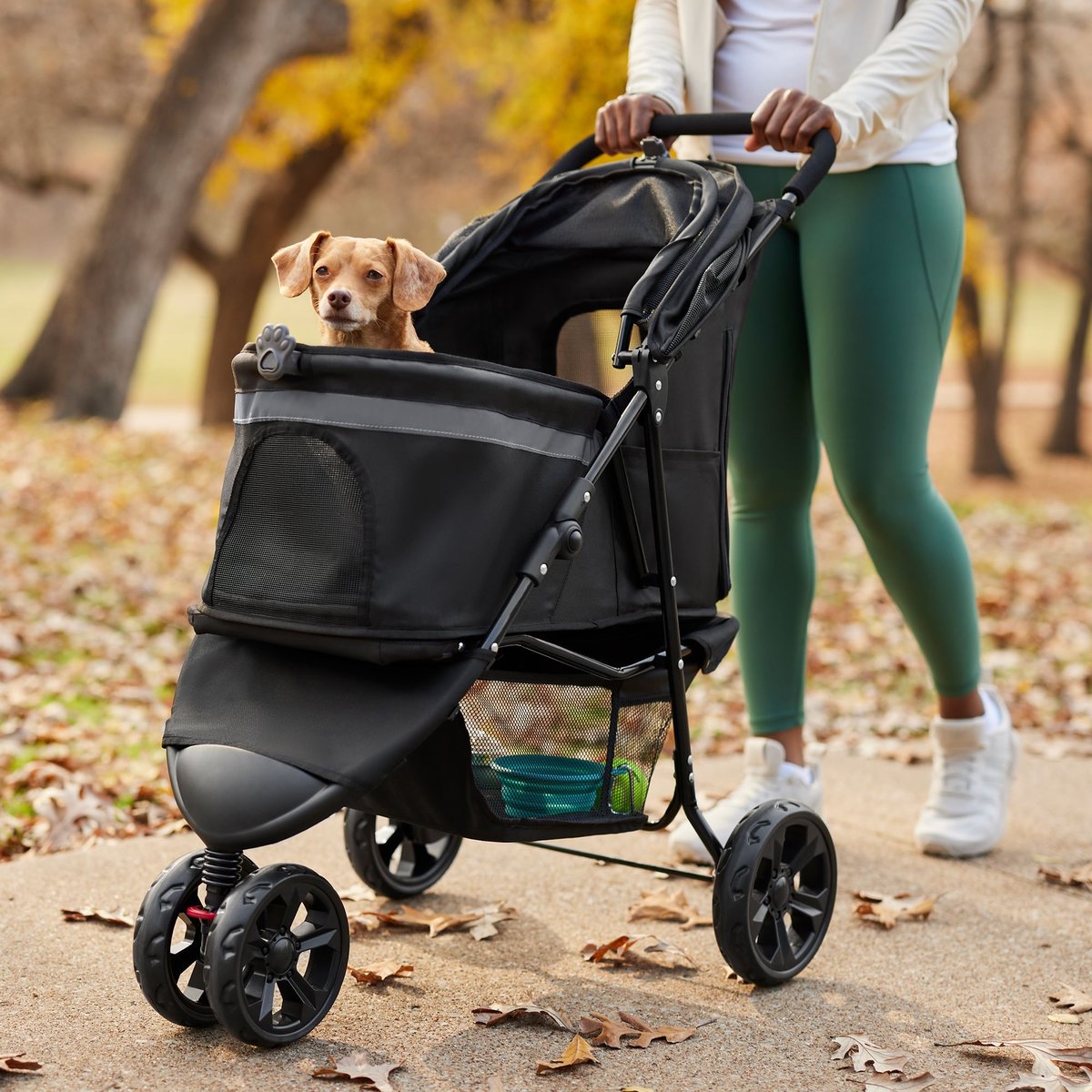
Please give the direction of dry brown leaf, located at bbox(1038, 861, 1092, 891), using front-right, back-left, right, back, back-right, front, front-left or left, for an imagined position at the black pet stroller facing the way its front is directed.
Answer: back

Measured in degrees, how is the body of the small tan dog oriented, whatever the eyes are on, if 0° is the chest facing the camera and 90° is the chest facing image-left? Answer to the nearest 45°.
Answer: approximately 45°

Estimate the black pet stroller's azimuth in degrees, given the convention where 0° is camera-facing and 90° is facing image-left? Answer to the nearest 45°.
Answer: approximately 45°

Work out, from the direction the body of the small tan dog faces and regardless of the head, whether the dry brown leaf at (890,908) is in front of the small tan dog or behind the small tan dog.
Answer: behind

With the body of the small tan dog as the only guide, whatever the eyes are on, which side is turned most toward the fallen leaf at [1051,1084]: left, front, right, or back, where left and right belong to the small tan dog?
left

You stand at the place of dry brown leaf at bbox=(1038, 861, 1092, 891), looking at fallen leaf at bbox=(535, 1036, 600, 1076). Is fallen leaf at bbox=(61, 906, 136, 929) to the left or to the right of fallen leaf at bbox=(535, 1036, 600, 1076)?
right
